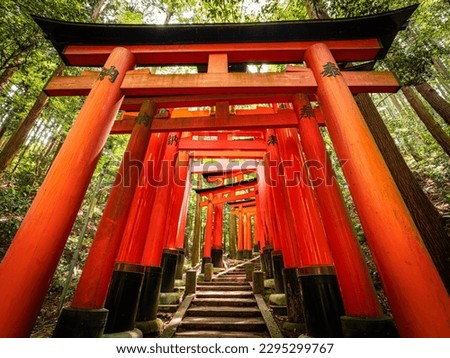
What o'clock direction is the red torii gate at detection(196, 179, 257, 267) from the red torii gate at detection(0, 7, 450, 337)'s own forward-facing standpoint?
the red torii gate at detection(196, 179, 257, 267) is roughly at 6 o'clock from the red torii gate at detection(0, 7, 450, 337).

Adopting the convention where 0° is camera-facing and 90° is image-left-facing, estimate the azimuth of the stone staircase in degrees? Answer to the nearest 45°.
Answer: approximately 0°

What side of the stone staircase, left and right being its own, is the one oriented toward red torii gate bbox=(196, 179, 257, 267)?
back

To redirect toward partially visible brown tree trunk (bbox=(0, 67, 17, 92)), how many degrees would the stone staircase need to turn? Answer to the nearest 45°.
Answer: approximately 90° to its right

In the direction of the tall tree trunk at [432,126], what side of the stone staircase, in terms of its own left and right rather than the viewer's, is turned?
left

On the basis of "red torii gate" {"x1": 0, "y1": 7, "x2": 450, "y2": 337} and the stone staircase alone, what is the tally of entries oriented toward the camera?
2

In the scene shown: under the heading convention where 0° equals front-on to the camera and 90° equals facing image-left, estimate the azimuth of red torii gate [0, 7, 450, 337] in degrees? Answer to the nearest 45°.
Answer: approximately 0°

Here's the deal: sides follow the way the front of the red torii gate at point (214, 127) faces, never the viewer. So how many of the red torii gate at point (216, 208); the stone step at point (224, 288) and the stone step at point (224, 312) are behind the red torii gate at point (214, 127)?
3

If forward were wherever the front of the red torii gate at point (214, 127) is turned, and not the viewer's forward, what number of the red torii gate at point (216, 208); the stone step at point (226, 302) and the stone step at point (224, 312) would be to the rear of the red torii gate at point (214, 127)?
3
